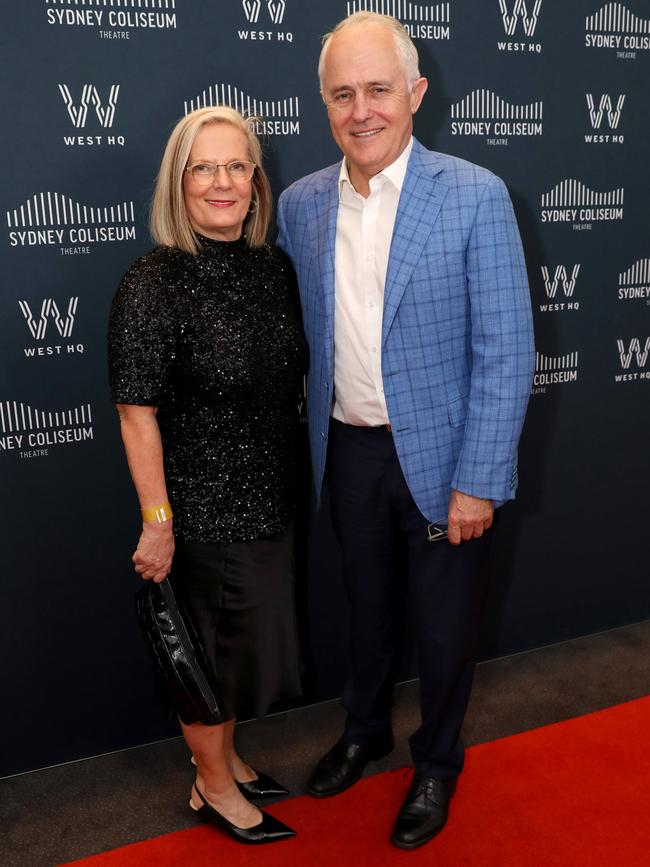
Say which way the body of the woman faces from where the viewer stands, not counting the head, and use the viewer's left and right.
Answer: facing the viewer and to the right of the viewer

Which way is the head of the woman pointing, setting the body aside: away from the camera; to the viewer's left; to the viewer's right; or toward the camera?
toward the camera

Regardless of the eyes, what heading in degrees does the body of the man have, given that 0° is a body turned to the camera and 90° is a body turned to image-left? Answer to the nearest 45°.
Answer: approximately 45°

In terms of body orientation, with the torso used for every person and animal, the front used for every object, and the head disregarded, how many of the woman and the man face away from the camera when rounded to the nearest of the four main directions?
0
